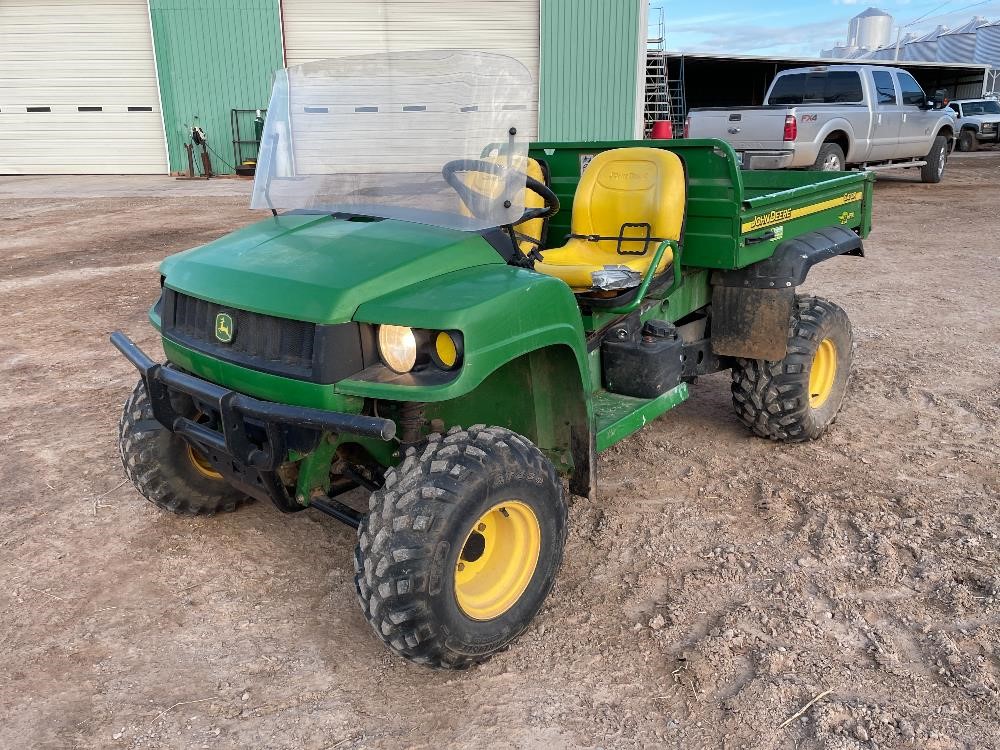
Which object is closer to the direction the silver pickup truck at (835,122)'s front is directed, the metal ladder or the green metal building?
the metal ladder

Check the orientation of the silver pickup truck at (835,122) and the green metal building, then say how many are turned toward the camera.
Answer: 1

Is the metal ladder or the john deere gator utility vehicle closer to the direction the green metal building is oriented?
the john deere gator utility vehicle

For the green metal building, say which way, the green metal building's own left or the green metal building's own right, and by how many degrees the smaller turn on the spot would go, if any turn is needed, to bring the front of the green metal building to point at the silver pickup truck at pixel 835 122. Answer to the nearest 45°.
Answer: approximately 45° to the green metal building's own left

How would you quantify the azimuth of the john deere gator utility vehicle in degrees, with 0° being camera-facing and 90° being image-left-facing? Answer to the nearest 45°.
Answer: approximately 45°

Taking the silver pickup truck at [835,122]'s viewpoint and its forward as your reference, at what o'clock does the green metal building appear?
The green metal building is roughly at 8 o'clock from the silver pickup truck.

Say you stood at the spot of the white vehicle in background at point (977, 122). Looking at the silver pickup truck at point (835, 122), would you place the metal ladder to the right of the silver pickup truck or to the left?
right

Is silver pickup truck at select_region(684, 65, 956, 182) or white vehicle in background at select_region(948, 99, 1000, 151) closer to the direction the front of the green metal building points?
the silver pickup truck

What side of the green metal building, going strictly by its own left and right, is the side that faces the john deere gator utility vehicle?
front

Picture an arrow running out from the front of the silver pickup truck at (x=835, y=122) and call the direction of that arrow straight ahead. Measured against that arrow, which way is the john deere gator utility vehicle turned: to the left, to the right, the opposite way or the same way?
the opposite way

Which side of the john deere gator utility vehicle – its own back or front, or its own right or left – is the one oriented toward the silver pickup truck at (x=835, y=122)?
back

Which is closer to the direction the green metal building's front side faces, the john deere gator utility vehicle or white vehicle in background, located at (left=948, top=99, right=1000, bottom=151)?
the john deere gator utility vehicle

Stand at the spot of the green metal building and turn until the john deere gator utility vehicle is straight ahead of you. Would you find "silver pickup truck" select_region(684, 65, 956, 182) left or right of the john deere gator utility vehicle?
left

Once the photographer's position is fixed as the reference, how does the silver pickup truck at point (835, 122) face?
facing away from the viewer and to the right of the viewer

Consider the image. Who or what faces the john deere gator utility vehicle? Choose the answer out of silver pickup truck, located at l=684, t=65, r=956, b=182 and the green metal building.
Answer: the green metal building
